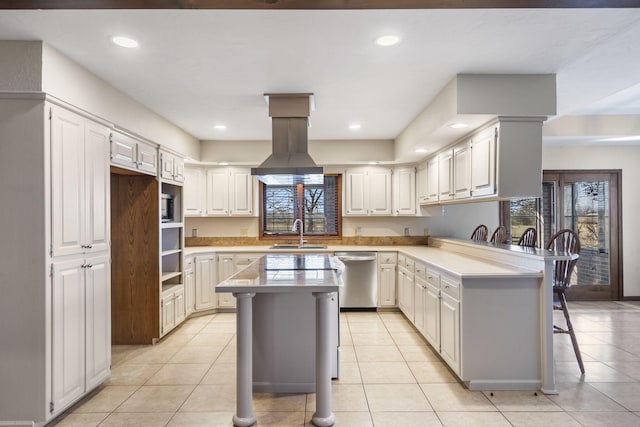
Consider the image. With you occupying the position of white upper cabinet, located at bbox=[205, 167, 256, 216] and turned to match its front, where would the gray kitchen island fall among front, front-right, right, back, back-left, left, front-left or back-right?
front

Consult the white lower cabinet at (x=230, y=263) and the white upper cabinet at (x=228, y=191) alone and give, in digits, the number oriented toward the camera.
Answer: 2

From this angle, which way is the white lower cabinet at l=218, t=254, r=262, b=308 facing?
toward the camera

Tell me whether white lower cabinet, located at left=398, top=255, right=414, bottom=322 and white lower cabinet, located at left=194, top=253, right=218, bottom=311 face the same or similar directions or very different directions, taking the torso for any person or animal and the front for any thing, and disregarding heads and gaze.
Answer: very different directions

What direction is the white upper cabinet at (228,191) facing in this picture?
toward the camera

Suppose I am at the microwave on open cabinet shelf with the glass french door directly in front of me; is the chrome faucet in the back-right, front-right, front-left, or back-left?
front-left

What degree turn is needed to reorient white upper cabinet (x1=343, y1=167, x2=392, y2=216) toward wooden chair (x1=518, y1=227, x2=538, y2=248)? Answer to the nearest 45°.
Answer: approximately 45° to its left

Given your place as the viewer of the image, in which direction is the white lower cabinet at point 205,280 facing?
facing the viewer and to the right of the viewer

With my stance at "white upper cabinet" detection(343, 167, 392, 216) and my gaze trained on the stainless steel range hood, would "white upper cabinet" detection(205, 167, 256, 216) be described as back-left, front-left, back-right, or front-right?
front-right

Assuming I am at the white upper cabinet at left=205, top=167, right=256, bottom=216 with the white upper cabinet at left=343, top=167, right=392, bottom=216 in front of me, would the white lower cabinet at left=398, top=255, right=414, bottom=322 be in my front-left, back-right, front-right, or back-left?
front-right

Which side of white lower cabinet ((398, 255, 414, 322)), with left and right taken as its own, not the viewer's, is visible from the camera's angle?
left

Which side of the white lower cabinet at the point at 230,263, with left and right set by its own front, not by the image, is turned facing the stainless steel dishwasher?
left

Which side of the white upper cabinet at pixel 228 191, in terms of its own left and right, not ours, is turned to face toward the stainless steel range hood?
front

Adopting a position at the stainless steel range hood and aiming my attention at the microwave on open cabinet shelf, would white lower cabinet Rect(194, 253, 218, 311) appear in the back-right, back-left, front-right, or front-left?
front-right

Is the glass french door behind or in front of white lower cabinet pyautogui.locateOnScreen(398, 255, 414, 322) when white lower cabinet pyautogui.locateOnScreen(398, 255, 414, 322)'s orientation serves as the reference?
behind
